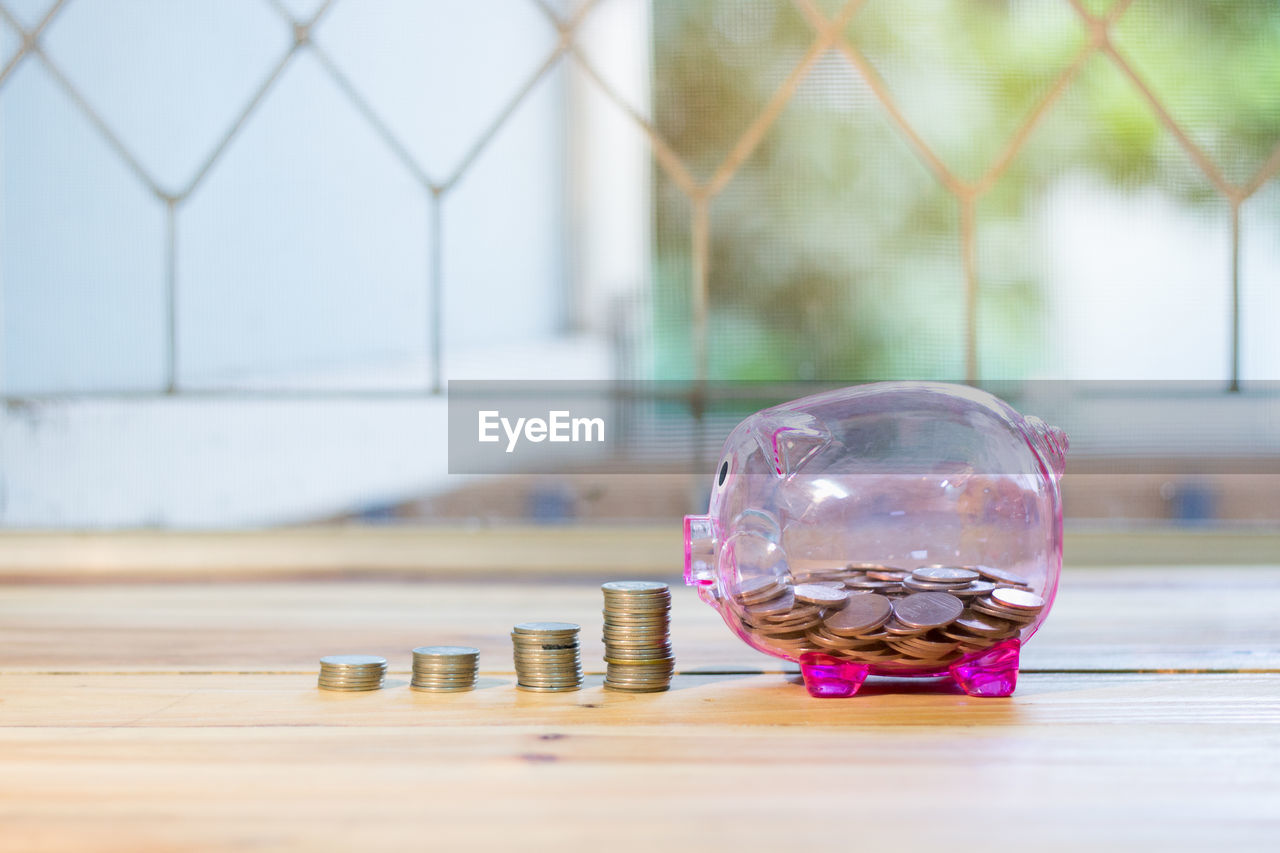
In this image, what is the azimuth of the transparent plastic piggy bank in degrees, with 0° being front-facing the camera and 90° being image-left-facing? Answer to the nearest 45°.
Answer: approximately 90°
